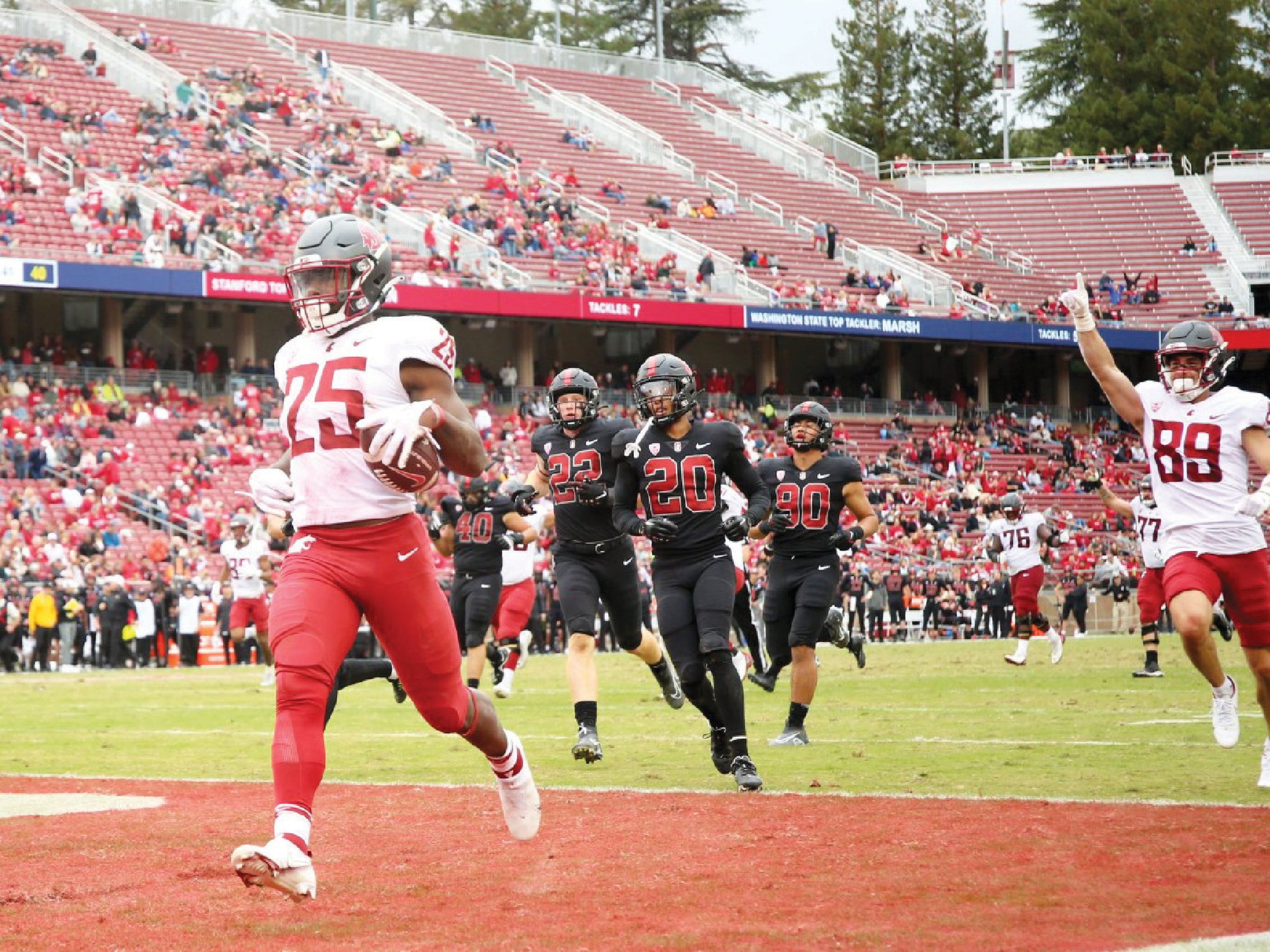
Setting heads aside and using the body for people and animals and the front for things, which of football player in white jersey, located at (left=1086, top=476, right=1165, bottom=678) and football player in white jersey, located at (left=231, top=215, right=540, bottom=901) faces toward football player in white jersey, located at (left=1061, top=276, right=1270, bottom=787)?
football player in white jersey, located at (left=1086, top=476, right=1165, bottom=678)

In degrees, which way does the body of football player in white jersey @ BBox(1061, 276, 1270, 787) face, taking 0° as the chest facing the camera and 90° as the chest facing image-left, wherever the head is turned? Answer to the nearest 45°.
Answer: approximately 0°

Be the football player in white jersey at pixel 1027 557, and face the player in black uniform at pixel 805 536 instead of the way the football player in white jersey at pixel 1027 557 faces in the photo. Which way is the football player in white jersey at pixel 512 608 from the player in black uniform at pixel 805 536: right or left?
right

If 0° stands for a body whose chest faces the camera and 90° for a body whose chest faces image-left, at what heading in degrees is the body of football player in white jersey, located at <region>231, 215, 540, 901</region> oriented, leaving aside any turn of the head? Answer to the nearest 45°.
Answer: approximately 45°

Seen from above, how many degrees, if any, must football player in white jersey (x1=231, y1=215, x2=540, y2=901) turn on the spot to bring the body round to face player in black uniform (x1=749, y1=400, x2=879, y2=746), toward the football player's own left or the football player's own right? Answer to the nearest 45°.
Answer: approximately 180°

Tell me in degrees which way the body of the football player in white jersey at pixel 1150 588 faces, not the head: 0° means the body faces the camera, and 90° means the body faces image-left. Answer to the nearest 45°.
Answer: approximately 0°

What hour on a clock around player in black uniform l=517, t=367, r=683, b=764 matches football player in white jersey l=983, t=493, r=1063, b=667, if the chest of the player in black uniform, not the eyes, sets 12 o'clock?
The football player in white jersey is roughly at 7 o'clock from the player in black uniform.
